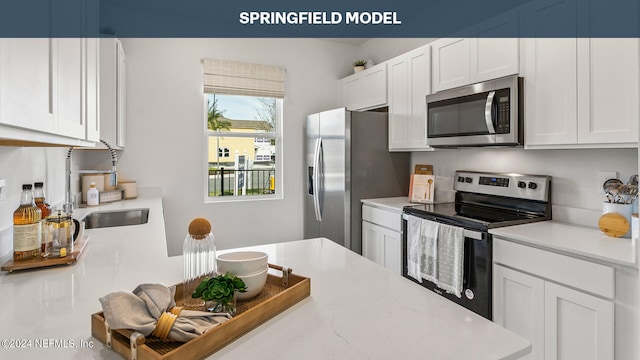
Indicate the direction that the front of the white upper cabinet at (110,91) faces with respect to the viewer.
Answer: facing to the right of the viewer

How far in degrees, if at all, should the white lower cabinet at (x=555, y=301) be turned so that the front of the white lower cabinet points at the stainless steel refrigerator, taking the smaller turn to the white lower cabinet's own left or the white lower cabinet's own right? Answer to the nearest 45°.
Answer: approximately 90° to the white lower cabinet's own right

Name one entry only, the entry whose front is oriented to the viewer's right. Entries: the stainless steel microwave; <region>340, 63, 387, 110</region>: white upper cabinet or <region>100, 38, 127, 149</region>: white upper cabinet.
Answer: <region>100, 38, 127, 149</region>: white upper cabinet

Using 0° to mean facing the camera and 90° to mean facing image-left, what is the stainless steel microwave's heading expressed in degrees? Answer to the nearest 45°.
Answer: approximately 45°

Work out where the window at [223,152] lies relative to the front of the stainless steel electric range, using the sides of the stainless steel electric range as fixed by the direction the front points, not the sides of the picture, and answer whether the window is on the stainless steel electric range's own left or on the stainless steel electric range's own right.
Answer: on the stainless steel electric range's own right

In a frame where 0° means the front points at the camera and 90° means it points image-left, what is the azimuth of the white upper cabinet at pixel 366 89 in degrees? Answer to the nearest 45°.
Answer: approximately 45°
